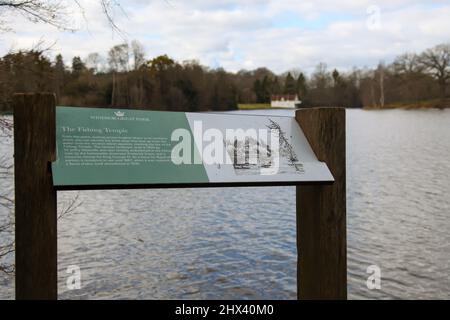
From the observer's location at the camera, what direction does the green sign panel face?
facing the viewer
